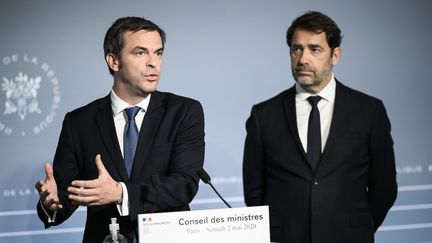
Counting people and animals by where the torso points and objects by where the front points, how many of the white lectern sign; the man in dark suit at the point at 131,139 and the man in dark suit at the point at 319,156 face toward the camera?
3

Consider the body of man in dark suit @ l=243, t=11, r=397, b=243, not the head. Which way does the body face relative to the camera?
toward the camera

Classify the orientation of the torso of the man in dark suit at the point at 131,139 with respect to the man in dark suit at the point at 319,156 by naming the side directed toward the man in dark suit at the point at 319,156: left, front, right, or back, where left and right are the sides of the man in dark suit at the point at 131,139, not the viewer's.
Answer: left

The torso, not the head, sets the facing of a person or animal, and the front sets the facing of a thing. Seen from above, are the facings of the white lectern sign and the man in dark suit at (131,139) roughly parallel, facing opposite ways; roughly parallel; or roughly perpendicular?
roughly parallel

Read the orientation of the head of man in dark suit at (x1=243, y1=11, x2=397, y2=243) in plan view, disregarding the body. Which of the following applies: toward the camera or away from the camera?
toward the camera

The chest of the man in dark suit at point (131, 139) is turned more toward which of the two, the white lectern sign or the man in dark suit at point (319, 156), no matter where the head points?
the white lectern sign

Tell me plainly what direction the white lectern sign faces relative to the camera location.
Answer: facing the viewer

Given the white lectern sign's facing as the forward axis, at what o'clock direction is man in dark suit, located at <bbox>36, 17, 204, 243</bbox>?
The man in dark suit is roughly at 5 o'clock from the white lectern sign.

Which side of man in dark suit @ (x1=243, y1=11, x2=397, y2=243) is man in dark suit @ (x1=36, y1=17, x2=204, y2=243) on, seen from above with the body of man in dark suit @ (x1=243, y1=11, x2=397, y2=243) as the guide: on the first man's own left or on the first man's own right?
on the first man's own right

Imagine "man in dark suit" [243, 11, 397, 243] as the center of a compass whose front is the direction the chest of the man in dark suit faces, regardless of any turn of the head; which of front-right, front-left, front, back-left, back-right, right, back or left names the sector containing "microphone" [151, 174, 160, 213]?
front-right

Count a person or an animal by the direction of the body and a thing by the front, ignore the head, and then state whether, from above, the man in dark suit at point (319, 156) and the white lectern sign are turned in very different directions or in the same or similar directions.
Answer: same or similar directions

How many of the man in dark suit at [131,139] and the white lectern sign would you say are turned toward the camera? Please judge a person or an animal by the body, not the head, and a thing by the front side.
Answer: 2

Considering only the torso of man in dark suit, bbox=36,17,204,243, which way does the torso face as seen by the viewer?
toward the camera

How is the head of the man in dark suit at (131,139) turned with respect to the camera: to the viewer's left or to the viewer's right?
to the viewer's right
